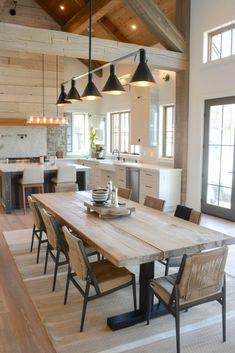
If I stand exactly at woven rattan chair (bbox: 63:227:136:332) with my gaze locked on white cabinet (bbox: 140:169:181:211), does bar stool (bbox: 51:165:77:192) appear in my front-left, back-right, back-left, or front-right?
front-left

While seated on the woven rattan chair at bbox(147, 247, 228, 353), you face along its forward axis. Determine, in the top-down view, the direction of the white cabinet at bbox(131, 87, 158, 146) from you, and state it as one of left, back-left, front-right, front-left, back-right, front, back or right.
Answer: front-right

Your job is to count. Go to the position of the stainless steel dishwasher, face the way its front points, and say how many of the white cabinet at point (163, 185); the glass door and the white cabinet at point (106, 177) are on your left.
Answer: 2

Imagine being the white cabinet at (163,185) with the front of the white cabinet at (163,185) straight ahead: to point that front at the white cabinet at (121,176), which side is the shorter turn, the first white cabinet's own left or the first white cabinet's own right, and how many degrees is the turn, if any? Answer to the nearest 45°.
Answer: approximately 90° to the first white cabinet's own right

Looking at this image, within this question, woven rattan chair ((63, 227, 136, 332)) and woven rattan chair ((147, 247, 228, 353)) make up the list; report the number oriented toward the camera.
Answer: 0

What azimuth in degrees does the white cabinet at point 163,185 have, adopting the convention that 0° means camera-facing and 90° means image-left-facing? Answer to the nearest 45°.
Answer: approximately 45°

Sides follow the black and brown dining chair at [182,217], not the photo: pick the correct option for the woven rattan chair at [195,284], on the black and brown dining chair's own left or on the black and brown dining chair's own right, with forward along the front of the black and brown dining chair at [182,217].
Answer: on the black and brown dining chair's own left

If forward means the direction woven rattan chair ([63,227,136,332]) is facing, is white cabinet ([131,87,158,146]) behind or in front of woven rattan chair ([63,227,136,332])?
in front

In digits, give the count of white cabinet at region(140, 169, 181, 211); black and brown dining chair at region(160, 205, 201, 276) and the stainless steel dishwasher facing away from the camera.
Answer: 0

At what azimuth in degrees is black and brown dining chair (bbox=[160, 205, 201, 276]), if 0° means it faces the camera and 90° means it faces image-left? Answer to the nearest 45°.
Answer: approximately 45°

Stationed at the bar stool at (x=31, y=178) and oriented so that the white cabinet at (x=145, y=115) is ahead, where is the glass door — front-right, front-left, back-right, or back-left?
front-right

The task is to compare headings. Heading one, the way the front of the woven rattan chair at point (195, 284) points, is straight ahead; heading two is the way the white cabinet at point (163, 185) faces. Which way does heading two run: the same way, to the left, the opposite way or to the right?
to the left

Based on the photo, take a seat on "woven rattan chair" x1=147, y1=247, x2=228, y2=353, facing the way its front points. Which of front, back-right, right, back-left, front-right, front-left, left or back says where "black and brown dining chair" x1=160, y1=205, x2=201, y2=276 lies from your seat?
front-right

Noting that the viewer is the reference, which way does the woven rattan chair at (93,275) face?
facing away from the viewer and to the right of the viewer
